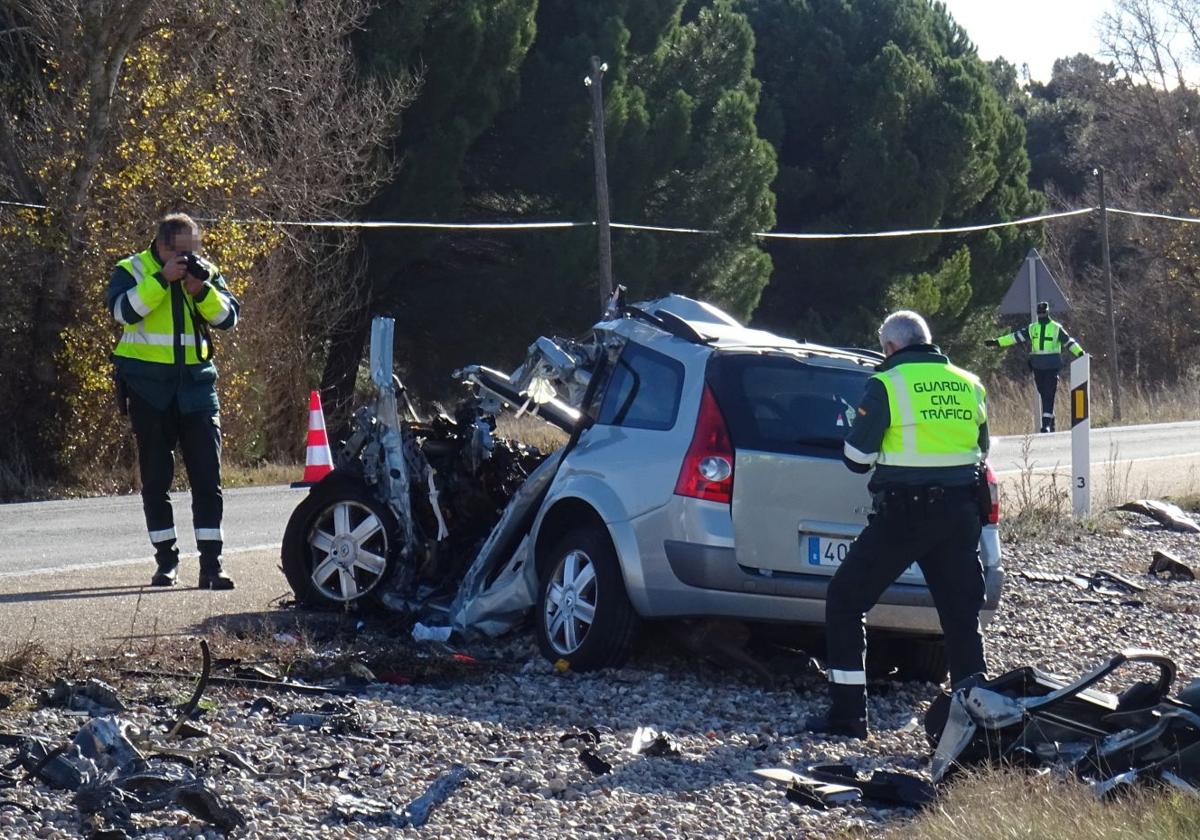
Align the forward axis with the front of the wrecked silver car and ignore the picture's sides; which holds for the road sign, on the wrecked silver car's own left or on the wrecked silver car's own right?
on the wrecked silver car's own right

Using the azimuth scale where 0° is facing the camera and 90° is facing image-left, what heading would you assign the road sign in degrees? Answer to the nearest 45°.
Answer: approximately 180°

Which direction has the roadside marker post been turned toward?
toward the camera

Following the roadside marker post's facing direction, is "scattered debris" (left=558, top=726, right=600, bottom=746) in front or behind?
in front

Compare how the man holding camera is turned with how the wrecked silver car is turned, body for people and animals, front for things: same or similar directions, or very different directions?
very different directions

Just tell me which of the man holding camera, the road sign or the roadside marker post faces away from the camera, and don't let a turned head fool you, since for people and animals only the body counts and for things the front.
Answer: the road sign

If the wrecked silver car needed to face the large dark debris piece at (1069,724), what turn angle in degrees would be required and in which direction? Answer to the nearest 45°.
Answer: approximately 180°

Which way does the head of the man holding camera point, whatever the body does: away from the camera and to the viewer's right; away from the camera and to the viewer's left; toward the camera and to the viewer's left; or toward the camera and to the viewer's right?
toward the camera and to the viewer's right

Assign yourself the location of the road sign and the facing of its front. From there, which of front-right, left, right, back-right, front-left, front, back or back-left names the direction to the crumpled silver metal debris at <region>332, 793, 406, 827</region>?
back

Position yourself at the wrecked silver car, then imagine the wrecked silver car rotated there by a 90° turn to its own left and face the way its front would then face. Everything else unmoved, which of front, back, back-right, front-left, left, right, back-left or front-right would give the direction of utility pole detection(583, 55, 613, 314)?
back-right

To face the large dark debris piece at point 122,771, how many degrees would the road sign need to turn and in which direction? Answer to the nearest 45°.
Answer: approximately 180°

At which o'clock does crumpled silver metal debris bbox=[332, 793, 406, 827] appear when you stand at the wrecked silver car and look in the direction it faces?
The crumpled silver metal debris is roughly at 8 o'clock from the wrecked silver car.

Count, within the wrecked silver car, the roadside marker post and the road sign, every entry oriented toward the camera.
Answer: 1

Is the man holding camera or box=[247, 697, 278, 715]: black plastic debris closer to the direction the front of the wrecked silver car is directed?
the man holding camera

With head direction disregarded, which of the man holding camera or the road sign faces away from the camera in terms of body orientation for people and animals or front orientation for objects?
the road sign

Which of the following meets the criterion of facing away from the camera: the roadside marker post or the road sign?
the road sign

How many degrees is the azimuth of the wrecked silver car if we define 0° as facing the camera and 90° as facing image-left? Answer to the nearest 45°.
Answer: approximately 135°

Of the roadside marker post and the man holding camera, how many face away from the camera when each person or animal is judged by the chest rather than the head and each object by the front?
0
